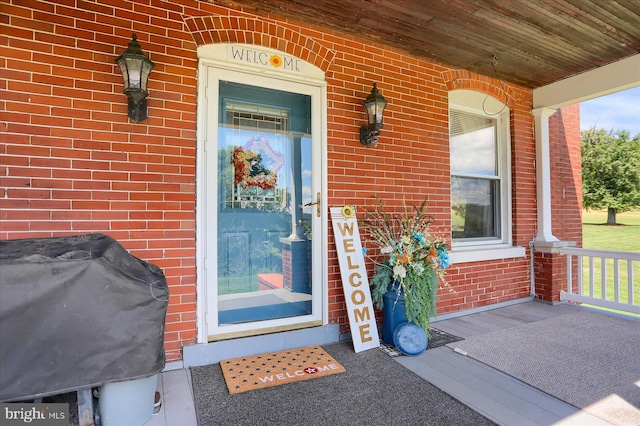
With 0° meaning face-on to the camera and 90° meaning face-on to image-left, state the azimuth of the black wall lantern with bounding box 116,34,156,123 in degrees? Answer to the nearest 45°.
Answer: approximately 0°

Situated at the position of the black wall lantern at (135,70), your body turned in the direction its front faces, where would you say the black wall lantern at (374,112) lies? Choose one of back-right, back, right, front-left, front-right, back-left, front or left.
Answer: left

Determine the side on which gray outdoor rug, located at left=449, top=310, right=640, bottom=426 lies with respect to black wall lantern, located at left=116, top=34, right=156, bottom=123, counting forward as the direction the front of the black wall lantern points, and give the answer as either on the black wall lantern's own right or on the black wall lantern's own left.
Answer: on the black wall lantern's own left

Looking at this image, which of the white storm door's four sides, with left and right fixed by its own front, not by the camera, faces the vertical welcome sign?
left

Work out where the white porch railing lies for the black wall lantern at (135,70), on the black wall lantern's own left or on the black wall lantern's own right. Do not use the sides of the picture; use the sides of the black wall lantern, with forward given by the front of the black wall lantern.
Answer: on the black wall lantern's own left

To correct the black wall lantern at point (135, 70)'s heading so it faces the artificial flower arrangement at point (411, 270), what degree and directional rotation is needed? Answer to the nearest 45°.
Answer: approximately 90° to its left

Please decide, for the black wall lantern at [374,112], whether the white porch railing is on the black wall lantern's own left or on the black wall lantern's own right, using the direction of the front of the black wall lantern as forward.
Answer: on the black wall lantern's own left

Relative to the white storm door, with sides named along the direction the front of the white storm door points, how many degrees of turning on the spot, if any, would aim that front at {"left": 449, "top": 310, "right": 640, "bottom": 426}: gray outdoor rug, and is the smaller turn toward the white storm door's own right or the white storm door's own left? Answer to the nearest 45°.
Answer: approximately 90° to the white storm door's own left

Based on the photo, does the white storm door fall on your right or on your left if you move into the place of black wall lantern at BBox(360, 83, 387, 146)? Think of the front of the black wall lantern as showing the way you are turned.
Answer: on your right

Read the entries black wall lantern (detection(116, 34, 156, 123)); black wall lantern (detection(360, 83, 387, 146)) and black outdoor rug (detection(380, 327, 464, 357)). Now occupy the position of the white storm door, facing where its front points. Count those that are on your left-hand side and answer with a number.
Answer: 2
